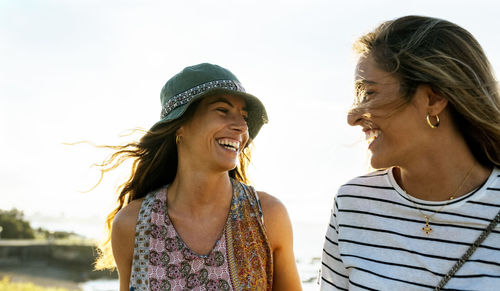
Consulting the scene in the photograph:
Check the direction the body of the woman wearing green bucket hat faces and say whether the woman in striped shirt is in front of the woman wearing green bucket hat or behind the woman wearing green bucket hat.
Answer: in front

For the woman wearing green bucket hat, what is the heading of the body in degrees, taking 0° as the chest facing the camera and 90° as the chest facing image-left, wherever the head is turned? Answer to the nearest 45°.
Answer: approximately 0°

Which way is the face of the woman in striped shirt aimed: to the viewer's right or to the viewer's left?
to the viewer's left
